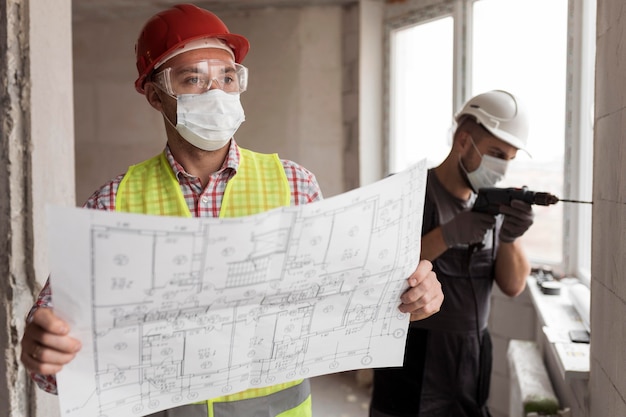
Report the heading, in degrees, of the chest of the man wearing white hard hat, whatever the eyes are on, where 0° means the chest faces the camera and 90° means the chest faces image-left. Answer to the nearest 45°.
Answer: approximately 315°

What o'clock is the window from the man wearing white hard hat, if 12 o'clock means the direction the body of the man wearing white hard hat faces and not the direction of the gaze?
The window is roughly at 8 o'clock from the man wearing white hard hat.

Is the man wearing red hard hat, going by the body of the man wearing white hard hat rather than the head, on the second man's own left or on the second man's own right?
on the second man's own right

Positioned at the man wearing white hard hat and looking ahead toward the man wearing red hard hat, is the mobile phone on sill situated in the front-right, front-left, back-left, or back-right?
back-left
